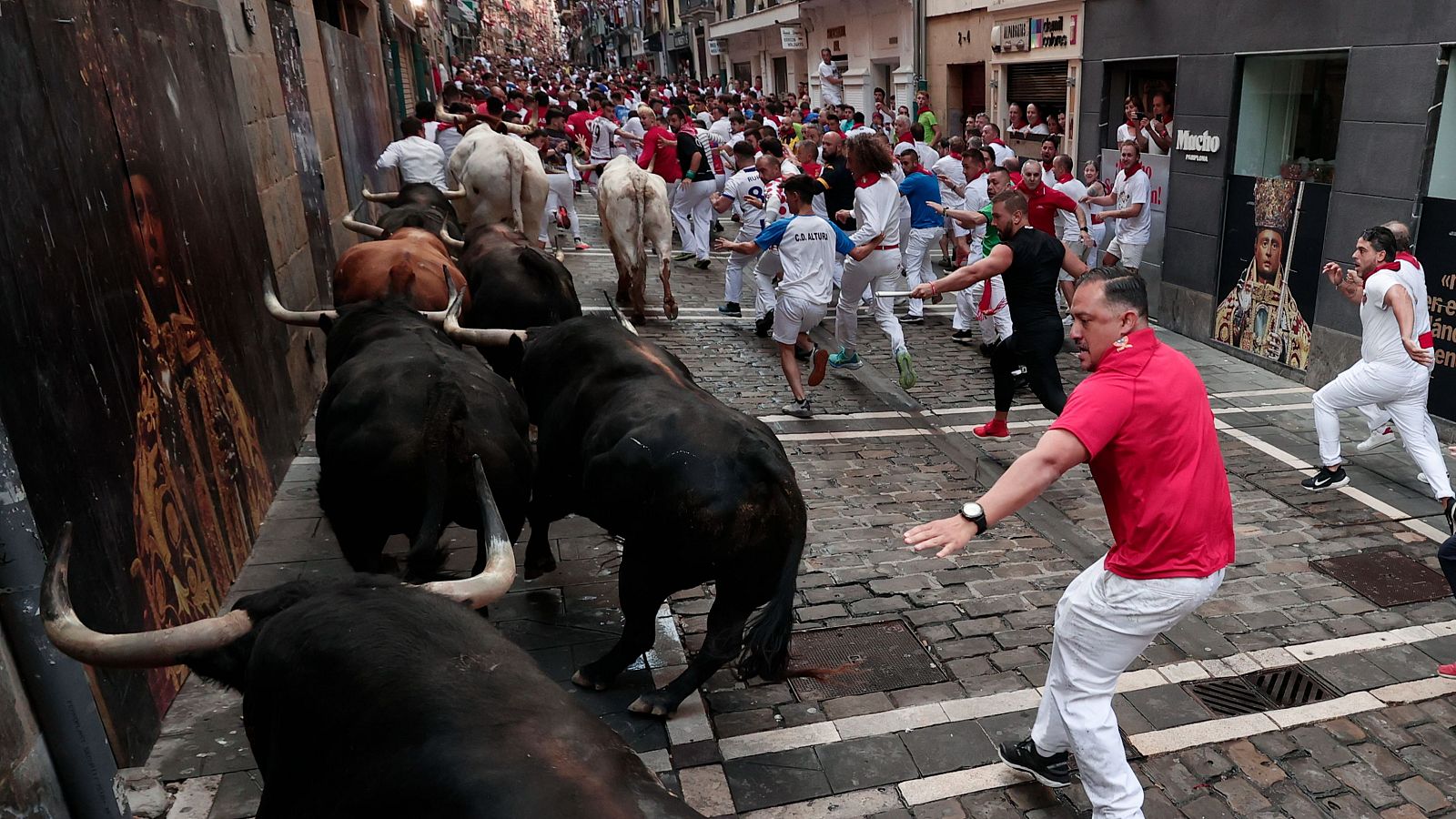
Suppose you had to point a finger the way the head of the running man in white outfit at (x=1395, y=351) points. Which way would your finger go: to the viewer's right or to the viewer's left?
to the viewer's left

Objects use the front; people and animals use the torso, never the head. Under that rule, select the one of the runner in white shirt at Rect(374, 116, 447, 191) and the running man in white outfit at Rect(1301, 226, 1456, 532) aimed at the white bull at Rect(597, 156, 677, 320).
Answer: the running man in white outfit

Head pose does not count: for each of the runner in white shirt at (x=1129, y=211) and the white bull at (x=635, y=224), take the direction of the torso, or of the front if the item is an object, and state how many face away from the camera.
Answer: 1

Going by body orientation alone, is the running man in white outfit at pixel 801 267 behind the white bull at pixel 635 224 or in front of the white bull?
behind

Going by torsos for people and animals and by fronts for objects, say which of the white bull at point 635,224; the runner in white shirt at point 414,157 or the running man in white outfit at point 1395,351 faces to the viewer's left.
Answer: the running man in white outfit

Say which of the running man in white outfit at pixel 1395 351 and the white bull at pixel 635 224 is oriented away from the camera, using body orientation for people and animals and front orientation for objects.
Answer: the white bull

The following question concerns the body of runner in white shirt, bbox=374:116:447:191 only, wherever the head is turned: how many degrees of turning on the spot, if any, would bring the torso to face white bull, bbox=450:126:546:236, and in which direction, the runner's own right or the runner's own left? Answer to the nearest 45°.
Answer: approximately 90° to the runner's own right

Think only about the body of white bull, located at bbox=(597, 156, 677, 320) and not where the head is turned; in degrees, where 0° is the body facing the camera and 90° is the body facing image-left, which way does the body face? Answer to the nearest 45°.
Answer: approximately 180°

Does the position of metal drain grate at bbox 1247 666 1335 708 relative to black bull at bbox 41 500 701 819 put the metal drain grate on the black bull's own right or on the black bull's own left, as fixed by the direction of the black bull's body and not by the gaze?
on the black bull's own right

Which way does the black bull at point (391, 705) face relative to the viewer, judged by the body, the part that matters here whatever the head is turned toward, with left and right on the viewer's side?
facing away from the viewer and to the left of the viewer

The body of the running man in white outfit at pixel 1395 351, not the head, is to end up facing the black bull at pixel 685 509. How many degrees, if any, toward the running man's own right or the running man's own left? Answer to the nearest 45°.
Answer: approximately 45° to the running man's own left

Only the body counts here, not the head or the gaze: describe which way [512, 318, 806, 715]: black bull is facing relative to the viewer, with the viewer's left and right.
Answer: facing away from the viewer and to the left of the viewer

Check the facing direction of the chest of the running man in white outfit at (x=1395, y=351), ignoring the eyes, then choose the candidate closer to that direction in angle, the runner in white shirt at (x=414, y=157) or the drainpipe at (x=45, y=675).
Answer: the runner in white shirt

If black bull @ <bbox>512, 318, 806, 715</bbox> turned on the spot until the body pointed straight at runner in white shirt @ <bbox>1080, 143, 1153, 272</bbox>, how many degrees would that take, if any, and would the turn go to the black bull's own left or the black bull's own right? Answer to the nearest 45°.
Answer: approximately 90° to the black bull's own right

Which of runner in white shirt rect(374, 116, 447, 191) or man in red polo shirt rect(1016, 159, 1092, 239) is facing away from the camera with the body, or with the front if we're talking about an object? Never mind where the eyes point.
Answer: the runner in white shirt

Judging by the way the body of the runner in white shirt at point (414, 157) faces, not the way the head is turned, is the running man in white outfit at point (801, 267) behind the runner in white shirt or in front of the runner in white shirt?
behind

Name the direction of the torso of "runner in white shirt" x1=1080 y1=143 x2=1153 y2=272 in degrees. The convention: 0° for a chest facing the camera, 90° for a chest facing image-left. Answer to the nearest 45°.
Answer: approximately 45°

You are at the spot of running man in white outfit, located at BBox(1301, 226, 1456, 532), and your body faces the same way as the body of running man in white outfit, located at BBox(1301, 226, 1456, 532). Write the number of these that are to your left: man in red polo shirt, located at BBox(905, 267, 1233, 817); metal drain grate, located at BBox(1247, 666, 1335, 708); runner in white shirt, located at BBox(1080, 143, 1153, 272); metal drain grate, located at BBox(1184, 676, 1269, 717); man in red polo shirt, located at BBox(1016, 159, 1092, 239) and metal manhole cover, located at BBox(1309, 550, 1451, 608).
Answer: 4
